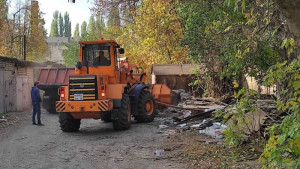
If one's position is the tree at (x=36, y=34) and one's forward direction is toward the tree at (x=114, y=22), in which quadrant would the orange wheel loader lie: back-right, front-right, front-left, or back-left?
back-right

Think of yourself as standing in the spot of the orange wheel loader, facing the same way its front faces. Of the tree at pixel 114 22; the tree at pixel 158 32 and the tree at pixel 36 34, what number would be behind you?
0

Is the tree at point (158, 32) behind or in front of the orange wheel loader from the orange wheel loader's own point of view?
in front

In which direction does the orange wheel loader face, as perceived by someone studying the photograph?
facing away from the viewer and to the right of the viewer

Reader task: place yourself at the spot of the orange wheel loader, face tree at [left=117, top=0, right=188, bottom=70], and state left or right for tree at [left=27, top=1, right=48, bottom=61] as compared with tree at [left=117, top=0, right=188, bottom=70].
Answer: left

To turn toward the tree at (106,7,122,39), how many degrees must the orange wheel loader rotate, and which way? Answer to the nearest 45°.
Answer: approximately 45° to its left

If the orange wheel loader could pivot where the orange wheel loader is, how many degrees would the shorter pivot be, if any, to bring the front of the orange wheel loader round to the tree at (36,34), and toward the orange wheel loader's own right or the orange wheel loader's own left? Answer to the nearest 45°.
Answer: approximately 45° to the orange wheel loader's own left
